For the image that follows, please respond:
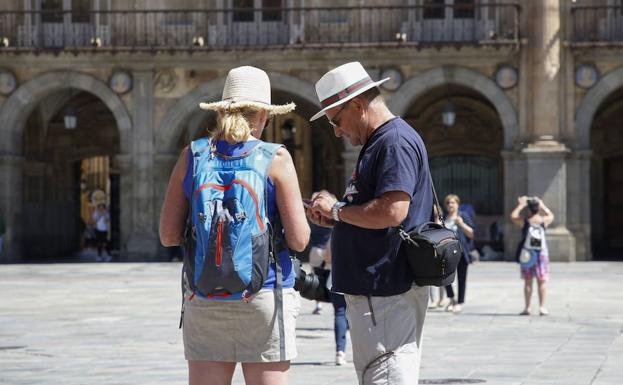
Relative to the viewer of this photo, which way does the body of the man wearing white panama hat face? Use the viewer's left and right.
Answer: facing to the left of the viewer

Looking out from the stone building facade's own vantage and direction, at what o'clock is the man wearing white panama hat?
The man wearing white panama hat is roughly at 12 o'clock from the stone building facade.

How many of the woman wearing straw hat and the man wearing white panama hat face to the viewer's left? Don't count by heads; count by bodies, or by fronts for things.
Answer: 1

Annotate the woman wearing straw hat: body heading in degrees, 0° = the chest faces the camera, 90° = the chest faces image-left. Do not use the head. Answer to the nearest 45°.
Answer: approximately 180°

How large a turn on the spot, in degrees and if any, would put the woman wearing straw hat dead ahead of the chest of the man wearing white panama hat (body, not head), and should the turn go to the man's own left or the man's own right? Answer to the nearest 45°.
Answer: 0° — they already face them

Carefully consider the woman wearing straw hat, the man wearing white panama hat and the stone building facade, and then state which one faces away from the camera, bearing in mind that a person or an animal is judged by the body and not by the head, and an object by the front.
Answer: the woman wearing straw hat

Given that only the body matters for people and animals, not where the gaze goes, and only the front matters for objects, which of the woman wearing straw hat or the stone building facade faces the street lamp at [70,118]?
the woman wearing straw hat

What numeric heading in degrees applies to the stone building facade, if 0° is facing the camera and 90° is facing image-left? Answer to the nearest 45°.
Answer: approximately 0°

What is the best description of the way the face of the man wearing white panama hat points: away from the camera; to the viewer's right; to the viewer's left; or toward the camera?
to the viewer's left

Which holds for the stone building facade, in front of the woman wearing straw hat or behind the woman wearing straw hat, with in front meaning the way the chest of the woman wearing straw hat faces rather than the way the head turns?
in front

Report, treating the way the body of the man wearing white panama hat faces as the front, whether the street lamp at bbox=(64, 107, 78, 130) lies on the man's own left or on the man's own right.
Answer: on the man's own right

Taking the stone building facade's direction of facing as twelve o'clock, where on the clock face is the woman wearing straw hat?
The woman wearing straw hat is roughly at 12 o'clock from the stone building facade.

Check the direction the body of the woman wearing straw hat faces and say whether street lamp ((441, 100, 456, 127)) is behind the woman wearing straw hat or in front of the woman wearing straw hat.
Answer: in front

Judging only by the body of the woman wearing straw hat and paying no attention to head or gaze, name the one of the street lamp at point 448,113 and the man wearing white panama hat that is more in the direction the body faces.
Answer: the street lamp

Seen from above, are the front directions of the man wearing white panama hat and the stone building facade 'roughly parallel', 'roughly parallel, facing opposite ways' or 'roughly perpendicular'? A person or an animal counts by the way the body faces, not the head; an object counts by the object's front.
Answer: roughly perpendicular

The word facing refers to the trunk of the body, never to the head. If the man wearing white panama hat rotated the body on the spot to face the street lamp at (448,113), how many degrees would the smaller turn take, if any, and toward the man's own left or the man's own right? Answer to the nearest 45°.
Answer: approximately 90° to the man's own right
